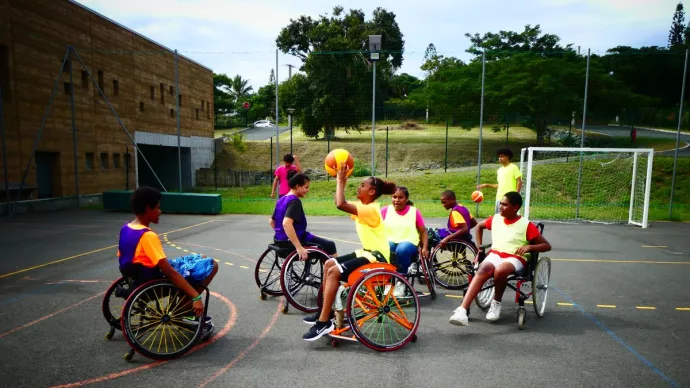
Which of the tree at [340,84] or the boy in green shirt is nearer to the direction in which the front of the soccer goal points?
the boy in green shirt

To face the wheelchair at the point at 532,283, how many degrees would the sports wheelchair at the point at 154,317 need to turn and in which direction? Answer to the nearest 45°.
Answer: approximately 45° to its right

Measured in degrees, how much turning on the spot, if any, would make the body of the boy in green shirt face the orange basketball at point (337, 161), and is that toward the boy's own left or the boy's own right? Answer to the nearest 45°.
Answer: approximately 45° to the boy's own left

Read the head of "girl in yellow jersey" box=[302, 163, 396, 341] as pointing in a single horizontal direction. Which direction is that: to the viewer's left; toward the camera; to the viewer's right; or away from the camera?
to the viewer's left

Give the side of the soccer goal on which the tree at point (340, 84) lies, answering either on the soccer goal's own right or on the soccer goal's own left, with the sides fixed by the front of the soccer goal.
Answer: on the soccer goal's own right

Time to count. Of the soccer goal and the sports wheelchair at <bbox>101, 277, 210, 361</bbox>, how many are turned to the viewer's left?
0

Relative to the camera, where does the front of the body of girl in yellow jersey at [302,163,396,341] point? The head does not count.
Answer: to the viewer's left

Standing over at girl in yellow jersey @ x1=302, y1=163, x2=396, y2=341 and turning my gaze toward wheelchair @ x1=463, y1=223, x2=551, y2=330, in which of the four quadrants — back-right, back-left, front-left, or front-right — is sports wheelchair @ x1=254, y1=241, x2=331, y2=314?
back-left

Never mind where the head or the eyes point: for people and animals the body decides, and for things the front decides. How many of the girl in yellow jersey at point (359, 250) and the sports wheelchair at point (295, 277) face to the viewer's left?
1

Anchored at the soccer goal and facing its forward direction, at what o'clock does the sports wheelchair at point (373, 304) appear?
The sports wheelchair is roughly at 12 o'clock from the soccer goal.

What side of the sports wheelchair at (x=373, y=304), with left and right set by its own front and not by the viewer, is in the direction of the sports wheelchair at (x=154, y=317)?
front

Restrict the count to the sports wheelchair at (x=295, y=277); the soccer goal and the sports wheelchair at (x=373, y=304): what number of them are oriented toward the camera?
1
